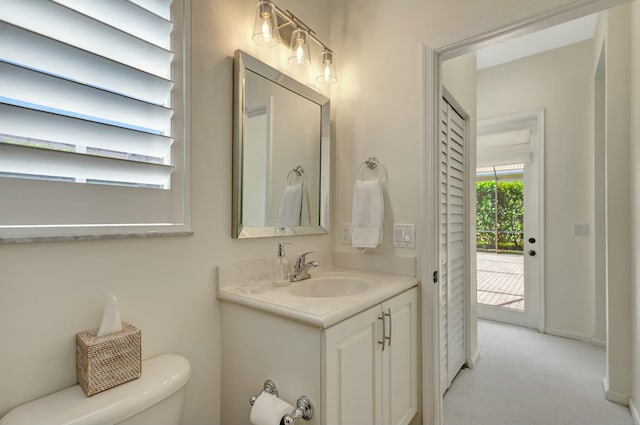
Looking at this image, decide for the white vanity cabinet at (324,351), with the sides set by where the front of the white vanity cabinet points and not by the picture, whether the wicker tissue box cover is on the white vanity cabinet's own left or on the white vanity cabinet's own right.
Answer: on the white vanity cabinet's own right

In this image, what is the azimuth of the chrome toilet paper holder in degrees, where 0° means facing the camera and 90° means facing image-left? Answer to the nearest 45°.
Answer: approximately 45°

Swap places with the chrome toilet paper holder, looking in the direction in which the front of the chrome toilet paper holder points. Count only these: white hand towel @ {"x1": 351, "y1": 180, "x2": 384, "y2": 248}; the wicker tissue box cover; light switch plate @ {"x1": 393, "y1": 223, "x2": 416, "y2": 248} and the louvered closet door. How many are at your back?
3

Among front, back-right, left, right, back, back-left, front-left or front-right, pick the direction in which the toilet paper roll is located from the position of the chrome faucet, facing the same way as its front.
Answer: front-right

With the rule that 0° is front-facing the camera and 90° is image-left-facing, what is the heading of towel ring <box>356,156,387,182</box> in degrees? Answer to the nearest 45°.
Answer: approximately 45°

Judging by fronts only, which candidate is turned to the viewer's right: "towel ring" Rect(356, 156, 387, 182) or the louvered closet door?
the louvered closet door

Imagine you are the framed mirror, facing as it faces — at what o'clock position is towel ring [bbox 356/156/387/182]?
The towel ring is roughly at 10 o'clock from the framed mirror.

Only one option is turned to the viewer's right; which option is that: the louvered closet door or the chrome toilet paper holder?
the louvered closet door
